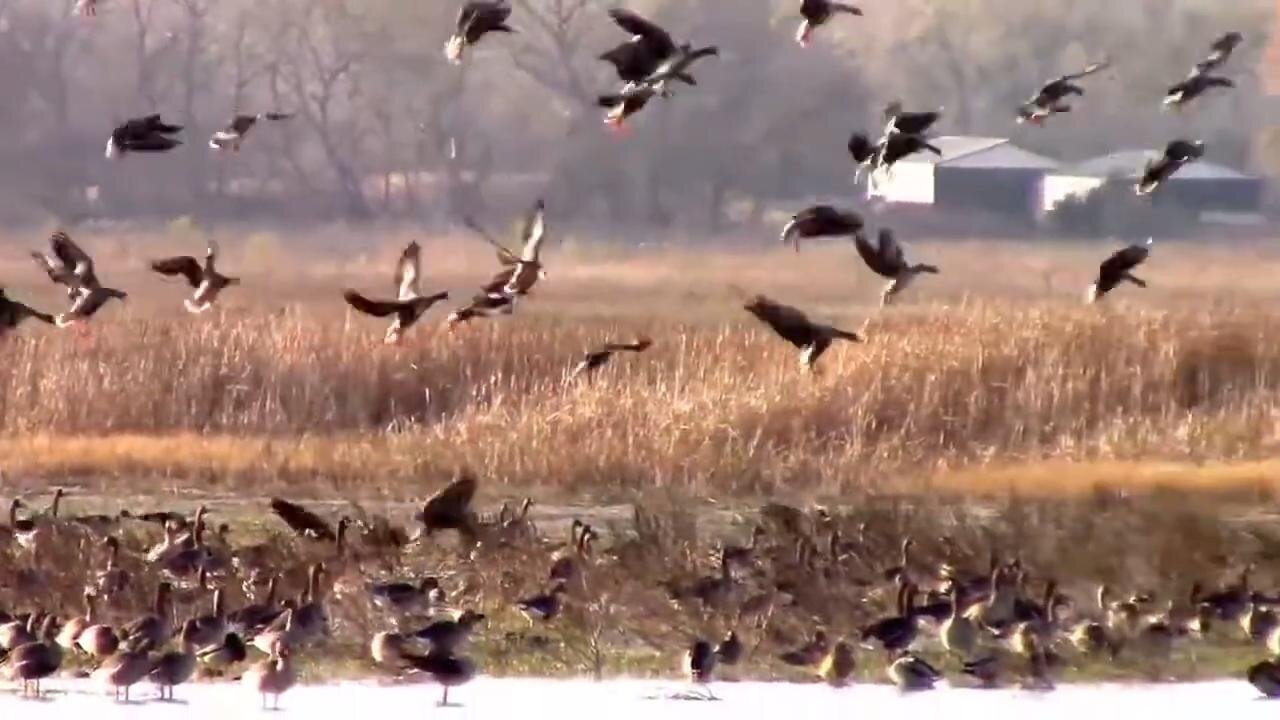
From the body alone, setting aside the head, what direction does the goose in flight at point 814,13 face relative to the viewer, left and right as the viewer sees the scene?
facing to the right of the viewer

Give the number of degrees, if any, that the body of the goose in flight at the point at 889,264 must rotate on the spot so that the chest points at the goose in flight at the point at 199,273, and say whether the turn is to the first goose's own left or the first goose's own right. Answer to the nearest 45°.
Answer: approximately 180°

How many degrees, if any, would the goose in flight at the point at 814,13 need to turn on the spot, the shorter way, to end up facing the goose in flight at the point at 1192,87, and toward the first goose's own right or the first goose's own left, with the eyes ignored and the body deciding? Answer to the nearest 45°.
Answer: approximately 45° to the first goose's own left

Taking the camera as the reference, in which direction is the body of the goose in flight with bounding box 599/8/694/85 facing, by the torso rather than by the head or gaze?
to the viewer's right

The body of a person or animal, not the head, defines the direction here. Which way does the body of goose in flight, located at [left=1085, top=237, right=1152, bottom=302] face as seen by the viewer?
to the viewer's right
